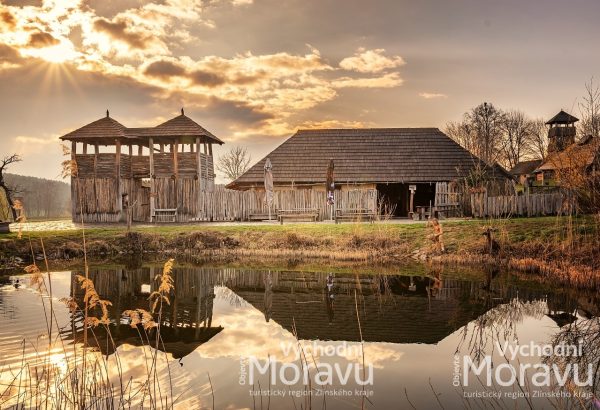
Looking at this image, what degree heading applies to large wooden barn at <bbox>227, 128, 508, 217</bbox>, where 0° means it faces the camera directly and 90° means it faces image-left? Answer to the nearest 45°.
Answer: approximately 0°

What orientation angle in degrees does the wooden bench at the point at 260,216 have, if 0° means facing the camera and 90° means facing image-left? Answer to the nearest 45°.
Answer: approximately 0°

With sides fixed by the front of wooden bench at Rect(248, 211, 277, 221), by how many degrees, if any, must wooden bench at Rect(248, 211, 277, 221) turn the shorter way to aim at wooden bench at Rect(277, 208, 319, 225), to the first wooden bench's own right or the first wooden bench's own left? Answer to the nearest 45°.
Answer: approximately 45° to the first wooden bench's own left

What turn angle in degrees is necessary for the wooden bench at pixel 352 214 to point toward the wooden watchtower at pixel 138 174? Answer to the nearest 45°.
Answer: approximately 90° to its right

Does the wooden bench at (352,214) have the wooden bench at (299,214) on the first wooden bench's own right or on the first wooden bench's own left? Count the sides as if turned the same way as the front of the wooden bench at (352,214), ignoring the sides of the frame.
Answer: on the first wooden bench's own right

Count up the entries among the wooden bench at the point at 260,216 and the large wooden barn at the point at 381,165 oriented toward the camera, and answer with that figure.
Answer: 2
